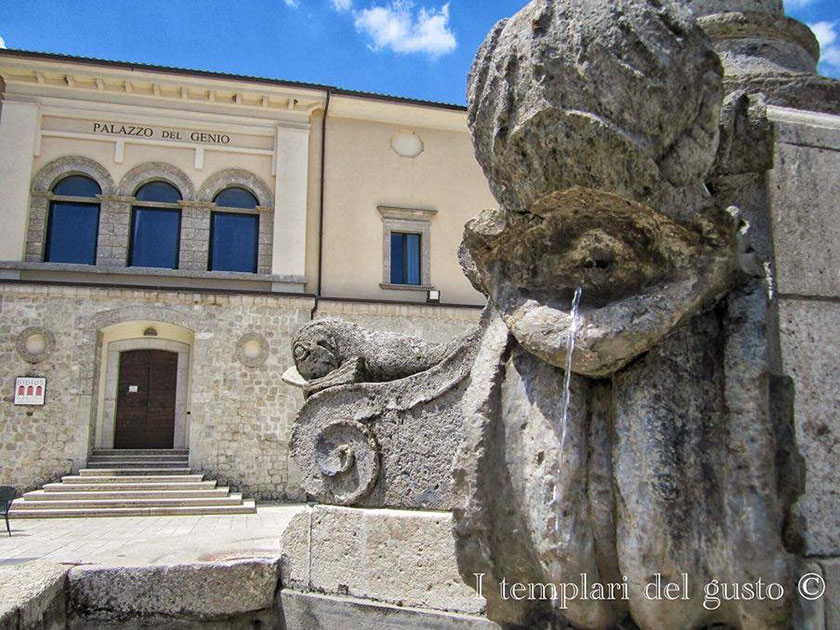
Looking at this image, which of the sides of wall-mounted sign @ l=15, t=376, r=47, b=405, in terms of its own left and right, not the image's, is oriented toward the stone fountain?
front

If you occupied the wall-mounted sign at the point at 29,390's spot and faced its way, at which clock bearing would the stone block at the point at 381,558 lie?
The stone block is roughly at 12 o'clock from the wall-mounted sign.

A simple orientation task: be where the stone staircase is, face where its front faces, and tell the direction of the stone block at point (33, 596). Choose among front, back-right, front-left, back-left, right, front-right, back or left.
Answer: front

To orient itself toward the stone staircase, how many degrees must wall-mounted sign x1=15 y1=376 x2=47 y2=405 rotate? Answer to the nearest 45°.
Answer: approximately 45° to its left

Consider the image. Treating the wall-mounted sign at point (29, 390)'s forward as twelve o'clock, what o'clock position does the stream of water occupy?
The stream of water is roughly at 12 o'clock from the wall-mounted sign.

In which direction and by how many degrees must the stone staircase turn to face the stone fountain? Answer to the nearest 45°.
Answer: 0° — it already faces it

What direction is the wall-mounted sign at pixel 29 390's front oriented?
toward the camera

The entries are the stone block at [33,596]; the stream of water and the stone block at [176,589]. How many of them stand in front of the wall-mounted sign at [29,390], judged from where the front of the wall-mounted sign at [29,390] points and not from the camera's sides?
3

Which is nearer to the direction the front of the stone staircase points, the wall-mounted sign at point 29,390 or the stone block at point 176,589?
the stone block

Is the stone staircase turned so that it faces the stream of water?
yes

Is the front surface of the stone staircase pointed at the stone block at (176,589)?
yes

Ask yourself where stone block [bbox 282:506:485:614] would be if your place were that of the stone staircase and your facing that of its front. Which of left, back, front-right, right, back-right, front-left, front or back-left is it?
front

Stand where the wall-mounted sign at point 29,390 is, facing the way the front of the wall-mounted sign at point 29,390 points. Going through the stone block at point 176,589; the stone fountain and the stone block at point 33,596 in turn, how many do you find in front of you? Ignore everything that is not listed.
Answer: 3

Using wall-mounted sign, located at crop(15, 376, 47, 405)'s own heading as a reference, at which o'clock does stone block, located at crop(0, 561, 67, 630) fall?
The stone block is roughly at 12 o'clock from the wall-mounted sign.

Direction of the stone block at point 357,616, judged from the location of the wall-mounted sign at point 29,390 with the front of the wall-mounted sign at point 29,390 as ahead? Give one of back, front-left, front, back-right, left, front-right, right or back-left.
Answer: front

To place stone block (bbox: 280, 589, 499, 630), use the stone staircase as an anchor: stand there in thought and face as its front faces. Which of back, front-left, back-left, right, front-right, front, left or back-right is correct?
front

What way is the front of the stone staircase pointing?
toward the camera

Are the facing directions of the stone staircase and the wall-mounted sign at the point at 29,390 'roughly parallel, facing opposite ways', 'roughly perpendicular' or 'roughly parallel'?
roughly parallel
